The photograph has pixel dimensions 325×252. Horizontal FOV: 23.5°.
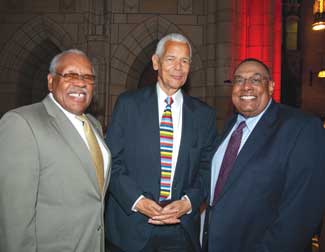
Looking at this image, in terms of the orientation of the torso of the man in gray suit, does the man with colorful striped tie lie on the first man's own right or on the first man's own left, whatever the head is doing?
on the first man's own left

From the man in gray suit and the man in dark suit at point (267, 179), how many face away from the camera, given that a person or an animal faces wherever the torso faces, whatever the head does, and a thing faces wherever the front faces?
0

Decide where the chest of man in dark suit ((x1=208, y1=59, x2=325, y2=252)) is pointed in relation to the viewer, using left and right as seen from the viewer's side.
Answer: facing the viewer and to the left of the viewer
